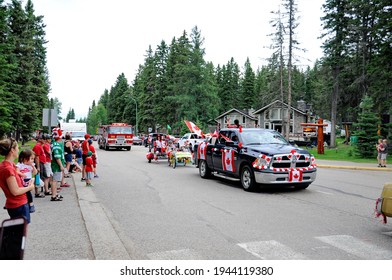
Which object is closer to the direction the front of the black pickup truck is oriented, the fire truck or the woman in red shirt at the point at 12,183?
the woman in red shirt

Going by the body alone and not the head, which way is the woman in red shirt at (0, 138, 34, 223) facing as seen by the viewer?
to the viewer's right

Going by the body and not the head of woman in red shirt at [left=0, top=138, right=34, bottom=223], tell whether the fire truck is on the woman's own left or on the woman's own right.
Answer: on the woman's own left

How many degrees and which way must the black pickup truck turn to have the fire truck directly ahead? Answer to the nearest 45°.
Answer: approximately 180°

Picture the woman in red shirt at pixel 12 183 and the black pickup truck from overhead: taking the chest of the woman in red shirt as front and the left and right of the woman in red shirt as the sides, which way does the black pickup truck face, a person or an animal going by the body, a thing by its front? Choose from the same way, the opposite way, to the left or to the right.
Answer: to the right

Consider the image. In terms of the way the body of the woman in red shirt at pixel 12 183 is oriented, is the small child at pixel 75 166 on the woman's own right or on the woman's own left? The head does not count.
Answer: on the woman's own left

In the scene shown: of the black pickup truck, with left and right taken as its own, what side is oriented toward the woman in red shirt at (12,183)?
right

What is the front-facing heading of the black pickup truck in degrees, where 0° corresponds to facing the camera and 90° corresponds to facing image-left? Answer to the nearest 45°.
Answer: approximately 315°

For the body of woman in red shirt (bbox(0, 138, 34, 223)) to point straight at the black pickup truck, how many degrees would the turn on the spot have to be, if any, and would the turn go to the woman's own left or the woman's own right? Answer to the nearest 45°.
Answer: approximately 45° to the woman's own left
